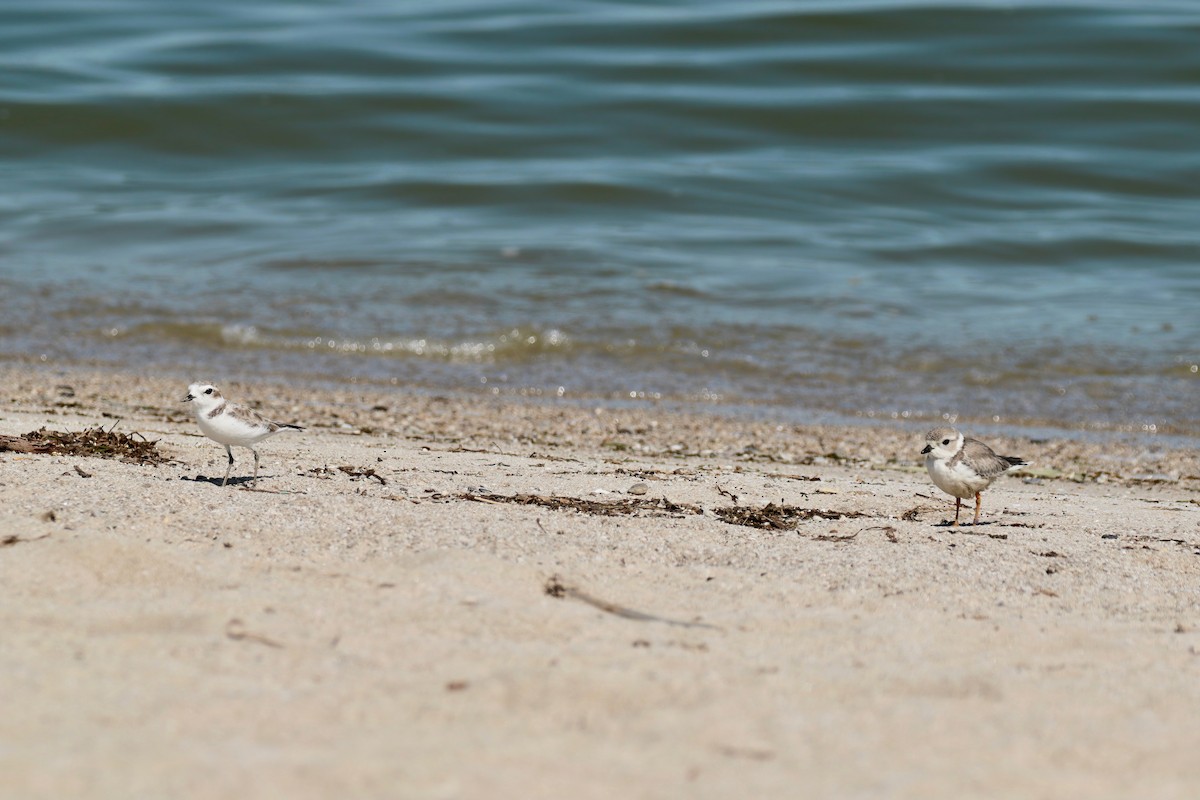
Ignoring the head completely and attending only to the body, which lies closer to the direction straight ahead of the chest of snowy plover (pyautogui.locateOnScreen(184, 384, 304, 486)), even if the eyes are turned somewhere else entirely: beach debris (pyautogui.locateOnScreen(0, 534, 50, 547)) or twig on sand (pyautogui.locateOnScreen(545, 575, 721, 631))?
the beach debris

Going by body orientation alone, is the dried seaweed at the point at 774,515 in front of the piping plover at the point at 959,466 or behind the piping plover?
in front

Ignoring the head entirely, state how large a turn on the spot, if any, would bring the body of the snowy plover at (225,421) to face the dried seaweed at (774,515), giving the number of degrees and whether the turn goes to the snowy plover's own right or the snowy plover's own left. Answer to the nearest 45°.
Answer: approximately 180°

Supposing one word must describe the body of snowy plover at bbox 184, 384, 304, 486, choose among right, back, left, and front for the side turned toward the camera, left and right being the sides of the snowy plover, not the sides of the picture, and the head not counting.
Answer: left

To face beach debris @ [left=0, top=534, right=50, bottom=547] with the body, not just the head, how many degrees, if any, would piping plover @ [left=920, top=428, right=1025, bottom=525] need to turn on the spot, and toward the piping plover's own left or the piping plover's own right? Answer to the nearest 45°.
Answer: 0° — it already faces it

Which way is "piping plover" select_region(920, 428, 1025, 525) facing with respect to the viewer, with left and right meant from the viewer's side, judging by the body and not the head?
facing the viewer and to the left of the viewer

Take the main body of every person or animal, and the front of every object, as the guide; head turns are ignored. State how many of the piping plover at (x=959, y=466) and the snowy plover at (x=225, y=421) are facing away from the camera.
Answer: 0

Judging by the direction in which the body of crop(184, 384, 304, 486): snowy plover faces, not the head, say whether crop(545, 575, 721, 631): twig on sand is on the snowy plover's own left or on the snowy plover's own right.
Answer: on the snowy plover's own left

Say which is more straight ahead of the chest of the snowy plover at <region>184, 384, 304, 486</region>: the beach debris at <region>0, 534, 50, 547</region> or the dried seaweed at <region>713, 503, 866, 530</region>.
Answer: the beach debris

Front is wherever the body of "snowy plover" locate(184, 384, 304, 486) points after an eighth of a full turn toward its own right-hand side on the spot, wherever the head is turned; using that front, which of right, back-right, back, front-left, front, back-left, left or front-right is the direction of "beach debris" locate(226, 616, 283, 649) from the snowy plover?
back-left

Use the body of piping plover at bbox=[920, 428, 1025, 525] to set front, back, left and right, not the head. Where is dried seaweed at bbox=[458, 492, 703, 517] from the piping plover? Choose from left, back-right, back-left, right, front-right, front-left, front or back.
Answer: front
